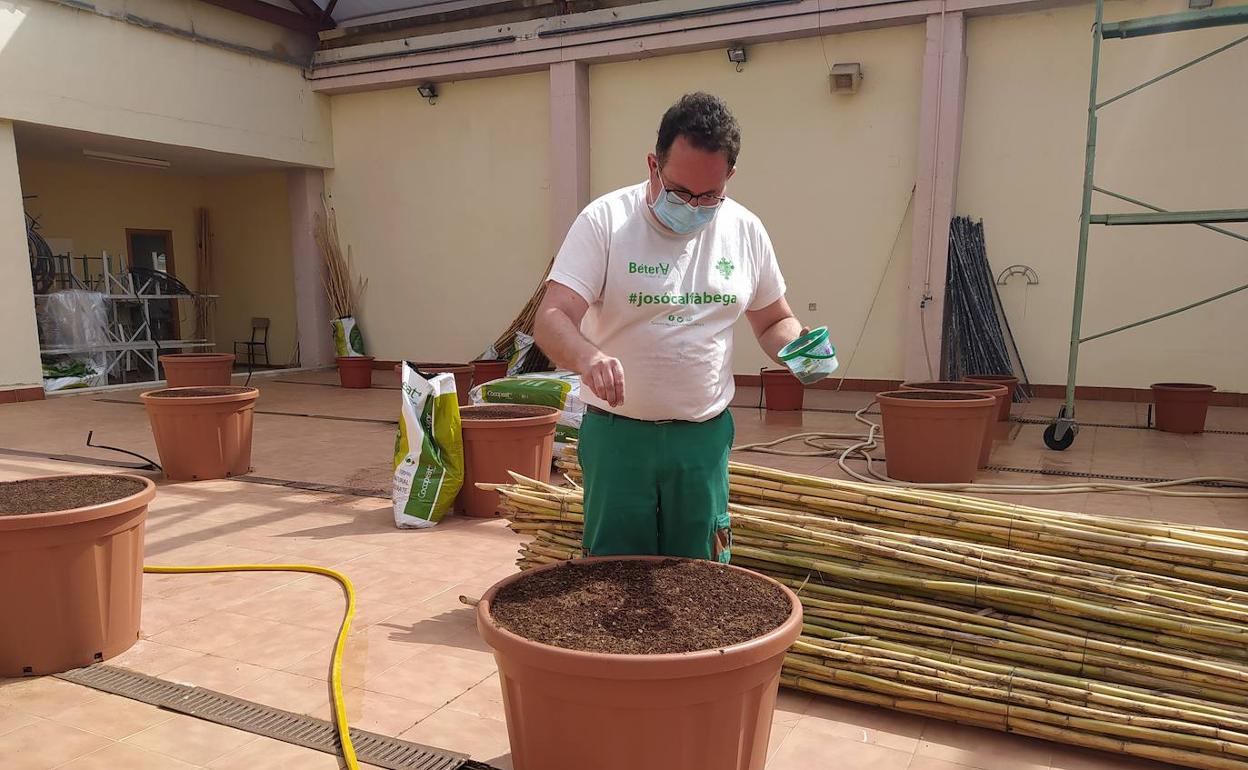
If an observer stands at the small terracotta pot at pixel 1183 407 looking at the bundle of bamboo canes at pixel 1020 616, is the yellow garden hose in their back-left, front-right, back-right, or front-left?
front-right

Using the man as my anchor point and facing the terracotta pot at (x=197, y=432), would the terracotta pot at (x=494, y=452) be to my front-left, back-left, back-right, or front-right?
front-right

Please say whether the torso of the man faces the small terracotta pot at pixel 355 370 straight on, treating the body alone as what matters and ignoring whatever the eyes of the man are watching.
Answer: no

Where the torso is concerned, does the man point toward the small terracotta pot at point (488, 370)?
no

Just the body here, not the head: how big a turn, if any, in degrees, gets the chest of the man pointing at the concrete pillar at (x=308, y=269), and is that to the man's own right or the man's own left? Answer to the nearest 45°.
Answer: approximately 135° to the man's own right

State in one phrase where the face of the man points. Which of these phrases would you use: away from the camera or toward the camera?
toward the camera

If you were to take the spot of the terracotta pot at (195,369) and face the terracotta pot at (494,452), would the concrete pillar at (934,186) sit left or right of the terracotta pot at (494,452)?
left

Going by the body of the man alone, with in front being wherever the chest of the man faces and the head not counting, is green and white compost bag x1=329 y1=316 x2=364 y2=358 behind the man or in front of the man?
behind

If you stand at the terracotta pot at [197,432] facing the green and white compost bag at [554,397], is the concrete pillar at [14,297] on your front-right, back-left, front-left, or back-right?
back-left

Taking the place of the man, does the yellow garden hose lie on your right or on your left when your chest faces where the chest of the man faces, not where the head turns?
on your right

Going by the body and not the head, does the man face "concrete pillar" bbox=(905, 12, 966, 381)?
no

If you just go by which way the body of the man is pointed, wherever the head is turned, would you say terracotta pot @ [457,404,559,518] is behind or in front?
behind

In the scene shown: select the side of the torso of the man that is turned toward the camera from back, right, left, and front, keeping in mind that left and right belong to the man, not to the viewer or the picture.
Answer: front

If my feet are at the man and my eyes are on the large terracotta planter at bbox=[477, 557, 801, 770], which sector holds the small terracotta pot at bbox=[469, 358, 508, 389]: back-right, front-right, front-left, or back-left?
back-right

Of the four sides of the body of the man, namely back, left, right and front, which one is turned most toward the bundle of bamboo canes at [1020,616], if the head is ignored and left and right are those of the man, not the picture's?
left
